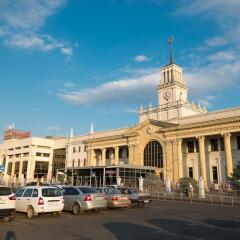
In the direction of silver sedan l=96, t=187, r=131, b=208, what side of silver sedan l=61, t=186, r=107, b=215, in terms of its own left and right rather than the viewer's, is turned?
right

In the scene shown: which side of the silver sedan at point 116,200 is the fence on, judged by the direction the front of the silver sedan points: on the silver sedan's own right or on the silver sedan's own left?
on the silver sedan's own right

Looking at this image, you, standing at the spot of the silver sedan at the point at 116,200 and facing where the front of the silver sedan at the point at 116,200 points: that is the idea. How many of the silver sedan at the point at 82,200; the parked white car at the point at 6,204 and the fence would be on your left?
2

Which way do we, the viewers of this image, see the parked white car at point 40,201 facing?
facing away from the viewer and to the left of the viewer

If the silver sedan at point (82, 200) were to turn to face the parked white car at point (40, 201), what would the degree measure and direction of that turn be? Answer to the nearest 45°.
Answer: approximately 90° to its left
